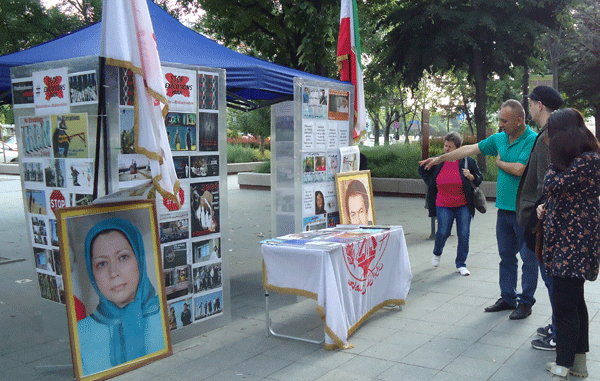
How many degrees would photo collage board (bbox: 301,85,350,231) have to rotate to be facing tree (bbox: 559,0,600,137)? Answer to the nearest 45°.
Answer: approximately 90° to its left

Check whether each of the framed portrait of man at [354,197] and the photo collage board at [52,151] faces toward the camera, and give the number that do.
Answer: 2

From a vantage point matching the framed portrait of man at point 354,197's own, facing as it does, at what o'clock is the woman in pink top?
The woman in pink top is roughly at 8 o'clock from the framed portrait of man.

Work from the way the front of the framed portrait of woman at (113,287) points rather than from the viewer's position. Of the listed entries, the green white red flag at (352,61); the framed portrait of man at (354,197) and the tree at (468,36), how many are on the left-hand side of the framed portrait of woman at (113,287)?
3

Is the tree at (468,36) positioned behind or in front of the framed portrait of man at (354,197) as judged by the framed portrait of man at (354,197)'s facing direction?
behind

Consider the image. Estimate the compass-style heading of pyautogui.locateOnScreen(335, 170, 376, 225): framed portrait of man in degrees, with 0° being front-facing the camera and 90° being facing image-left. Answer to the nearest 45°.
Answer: approximately 0°

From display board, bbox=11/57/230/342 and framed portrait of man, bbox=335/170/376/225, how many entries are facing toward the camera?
2

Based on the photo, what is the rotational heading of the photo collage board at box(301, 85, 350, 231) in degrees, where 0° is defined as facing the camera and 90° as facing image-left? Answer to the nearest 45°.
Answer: approximately 315°

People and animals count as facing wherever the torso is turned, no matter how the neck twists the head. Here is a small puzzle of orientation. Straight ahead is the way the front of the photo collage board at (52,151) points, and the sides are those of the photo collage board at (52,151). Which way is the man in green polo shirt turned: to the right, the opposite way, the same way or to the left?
to the right

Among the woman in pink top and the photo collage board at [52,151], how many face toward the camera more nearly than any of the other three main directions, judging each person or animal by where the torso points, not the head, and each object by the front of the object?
2

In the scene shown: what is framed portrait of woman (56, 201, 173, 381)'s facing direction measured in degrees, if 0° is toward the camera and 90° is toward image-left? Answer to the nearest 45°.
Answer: approximately 315°
